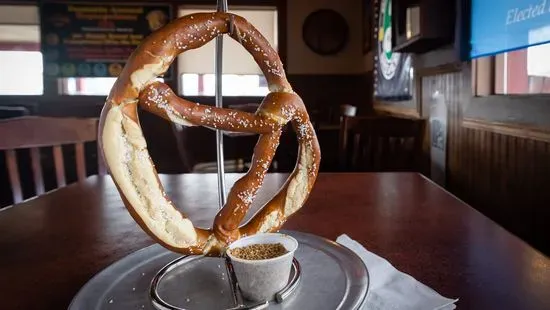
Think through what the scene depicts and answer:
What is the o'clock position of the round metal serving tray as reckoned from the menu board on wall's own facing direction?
The round metal serving tray is roughly at 12 o'clock from the menu board on wall.

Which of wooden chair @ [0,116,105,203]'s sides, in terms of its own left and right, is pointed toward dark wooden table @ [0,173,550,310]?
front

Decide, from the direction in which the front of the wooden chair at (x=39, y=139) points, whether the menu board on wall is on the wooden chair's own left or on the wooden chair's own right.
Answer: on the wooden chair's own left

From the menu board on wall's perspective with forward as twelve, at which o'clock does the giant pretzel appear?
The giant pretzel is roughly at 12 o'clock from the menu board on wall.

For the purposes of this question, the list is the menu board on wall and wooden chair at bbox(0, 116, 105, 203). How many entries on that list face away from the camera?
0

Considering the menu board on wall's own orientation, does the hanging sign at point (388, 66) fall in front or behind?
in front

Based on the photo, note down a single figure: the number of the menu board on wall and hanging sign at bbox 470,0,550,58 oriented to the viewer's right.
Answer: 0

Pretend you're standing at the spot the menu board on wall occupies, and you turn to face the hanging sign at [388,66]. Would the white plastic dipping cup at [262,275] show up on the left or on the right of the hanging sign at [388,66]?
right

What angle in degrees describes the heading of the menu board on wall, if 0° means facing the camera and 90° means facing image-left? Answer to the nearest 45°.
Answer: approximately 0°

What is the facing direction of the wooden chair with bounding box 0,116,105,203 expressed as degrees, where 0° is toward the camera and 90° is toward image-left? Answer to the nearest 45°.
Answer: approximately 315°

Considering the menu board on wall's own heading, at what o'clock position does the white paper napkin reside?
The white paper napkin is roughly at 12 o'clock from the menu board on wall.
